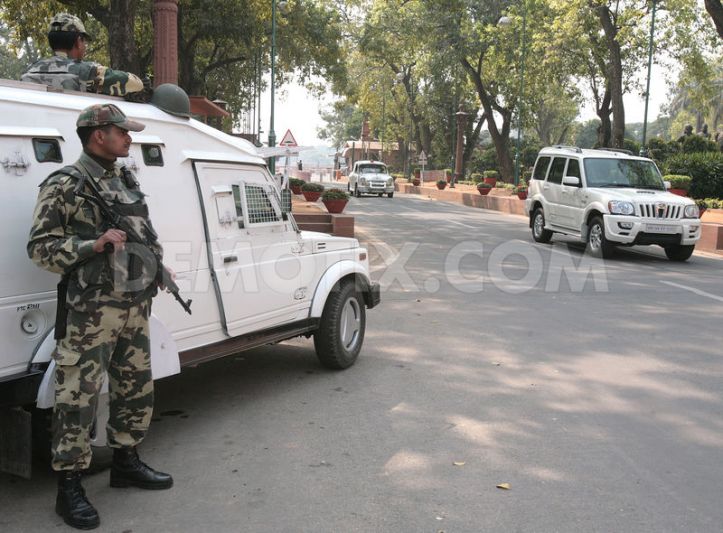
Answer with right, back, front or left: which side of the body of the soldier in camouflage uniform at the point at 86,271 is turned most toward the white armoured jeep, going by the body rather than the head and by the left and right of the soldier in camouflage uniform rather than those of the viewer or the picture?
left

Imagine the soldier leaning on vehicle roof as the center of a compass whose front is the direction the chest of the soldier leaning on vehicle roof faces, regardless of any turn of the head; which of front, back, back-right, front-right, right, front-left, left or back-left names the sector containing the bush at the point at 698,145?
front

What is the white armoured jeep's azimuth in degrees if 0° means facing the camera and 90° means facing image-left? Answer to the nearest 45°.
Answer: approximately 225°

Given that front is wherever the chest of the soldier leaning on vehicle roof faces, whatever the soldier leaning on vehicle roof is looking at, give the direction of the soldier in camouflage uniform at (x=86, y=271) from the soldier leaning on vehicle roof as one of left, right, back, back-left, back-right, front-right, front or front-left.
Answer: back-right

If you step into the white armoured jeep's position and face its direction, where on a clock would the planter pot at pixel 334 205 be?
The planter pot is roughly at 11 o'clock from the white armoured jeep.

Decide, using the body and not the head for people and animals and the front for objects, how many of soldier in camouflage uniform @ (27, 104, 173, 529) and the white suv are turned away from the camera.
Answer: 0

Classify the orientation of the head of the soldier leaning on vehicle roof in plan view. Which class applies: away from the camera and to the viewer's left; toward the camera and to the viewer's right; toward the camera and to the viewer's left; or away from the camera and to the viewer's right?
away from the camera and to the viewer's right

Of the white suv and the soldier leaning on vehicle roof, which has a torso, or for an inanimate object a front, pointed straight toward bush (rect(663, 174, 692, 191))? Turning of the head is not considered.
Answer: the soldier leaning on vehicle roof

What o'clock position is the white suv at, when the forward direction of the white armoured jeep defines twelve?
The white suv is roughly at 12 o'clock from the white armoured jeep.

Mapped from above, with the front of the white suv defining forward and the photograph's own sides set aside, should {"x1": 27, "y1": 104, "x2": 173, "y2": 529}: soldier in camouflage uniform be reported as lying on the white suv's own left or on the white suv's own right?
on the white suv's own right

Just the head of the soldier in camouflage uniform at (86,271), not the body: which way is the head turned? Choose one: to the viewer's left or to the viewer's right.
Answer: to the viewer's right

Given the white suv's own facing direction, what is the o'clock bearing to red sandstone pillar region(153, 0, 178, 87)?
The red sandstone pillar is roughly at 3 o'clock from the white suv.

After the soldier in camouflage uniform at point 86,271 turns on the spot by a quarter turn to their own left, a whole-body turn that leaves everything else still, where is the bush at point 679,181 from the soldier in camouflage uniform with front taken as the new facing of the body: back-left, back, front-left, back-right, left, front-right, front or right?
front

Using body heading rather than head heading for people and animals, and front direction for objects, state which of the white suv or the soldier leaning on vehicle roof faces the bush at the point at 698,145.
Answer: the soldier leaning on vehicle roof
